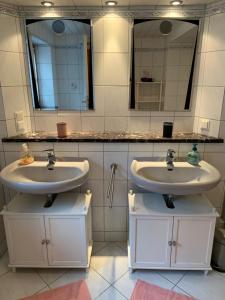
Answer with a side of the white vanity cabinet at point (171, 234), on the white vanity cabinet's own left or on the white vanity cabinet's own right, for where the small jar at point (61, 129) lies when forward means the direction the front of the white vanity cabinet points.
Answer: on the white vanity cabinet's own right

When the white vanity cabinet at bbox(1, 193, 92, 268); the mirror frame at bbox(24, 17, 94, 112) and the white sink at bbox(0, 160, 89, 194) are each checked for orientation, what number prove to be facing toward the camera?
3

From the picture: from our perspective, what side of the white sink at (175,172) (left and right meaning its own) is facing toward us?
front

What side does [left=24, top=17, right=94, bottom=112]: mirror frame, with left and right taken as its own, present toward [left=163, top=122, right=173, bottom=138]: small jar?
left

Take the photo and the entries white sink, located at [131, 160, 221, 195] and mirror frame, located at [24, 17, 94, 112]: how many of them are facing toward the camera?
2

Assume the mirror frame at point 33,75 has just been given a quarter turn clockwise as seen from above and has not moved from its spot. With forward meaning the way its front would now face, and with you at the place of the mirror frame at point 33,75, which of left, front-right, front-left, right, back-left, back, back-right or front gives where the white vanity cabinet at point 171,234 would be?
back-left

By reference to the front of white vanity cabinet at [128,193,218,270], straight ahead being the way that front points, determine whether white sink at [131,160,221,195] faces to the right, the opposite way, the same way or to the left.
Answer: the same way

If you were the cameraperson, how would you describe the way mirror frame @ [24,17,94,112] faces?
facing the viewer

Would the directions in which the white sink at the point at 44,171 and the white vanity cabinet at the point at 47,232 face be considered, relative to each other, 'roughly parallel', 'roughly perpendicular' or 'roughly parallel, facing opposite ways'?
roughly parallel

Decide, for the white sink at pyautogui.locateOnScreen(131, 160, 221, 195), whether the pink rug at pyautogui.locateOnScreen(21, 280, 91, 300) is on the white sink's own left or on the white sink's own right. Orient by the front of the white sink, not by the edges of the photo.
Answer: on the white sink's own right

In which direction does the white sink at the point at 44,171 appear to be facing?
toward the camera

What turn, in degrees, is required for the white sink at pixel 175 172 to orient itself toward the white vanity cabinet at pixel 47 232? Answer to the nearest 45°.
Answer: approximately 45° to its right

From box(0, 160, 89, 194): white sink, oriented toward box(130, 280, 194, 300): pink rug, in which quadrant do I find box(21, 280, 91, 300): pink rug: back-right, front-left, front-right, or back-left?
front-right
